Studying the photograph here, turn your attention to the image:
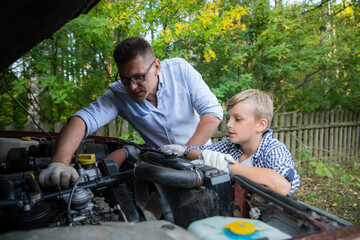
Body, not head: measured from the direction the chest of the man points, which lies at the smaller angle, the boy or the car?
the car

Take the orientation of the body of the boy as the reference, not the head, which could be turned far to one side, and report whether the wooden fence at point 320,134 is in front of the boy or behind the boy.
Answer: behind

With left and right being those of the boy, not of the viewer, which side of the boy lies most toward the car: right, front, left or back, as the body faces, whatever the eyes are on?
front

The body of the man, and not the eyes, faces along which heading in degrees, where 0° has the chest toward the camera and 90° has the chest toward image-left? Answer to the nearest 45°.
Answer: approximately 45°

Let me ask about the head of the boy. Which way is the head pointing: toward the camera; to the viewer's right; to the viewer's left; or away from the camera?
to the viewer's left

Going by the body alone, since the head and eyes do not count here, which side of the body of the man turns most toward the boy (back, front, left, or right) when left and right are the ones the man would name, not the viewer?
left

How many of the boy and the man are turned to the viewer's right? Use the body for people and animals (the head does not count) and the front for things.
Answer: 0
